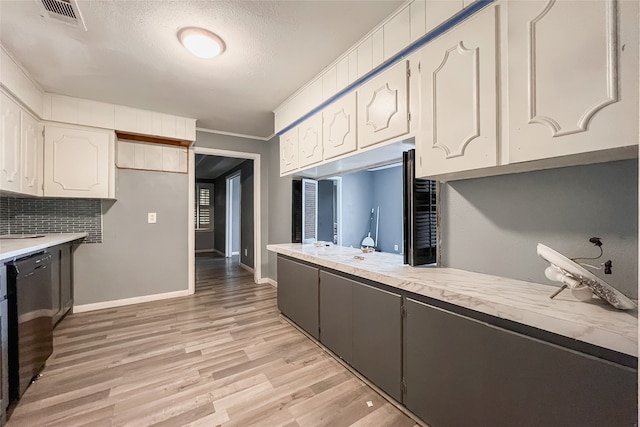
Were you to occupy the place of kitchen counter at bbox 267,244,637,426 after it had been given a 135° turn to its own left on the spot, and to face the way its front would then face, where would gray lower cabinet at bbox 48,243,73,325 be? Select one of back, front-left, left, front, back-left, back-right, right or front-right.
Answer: back

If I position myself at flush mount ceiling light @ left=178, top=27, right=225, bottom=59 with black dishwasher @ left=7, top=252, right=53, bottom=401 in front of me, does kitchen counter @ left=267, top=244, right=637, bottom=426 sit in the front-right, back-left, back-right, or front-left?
back-left

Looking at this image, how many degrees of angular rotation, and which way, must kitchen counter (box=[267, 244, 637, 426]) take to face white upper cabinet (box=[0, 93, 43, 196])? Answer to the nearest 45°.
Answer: approximately 45° to its right

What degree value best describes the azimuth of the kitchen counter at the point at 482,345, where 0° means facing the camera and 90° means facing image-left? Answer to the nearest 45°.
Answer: approximately 45°

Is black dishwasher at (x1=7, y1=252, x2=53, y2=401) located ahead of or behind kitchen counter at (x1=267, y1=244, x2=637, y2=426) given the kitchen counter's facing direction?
ahead
